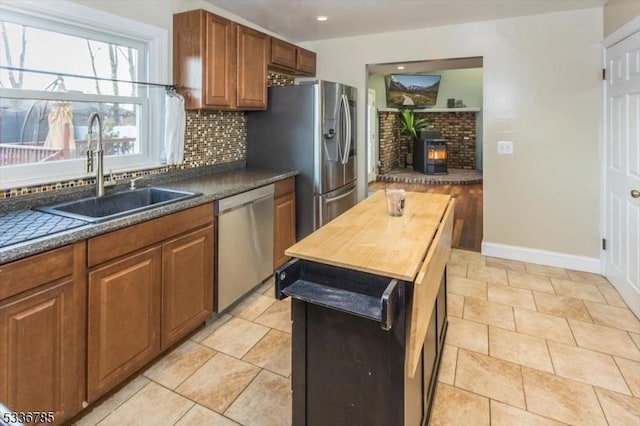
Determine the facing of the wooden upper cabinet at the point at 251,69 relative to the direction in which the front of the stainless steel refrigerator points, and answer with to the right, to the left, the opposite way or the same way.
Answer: the same way

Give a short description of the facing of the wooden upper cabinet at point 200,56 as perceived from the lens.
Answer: facing the viewer and to the right of the viewer

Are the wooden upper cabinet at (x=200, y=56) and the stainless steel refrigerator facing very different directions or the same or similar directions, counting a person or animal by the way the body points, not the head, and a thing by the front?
same or similar directions

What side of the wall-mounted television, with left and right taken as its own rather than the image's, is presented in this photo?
front

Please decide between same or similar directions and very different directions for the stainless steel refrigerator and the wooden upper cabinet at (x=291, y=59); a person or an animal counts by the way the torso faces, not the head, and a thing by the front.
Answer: same or similar directions

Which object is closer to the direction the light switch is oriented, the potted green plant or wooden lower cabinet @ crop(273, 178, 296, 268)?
the wooden lower cabinet

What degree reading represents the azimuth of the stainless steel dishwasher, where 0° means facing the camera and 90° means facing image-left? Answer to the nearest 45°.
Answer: approximately 315°

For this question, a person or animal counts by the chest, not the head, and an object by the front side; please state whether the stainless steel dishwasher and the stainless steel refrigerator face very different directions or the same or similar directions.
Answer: same or similar directions

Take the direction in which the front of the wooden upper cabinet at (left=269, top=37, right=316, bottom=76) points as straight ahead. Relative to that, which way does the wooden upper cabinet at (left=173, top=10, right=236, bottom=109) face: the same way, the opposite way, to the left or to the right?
the same way

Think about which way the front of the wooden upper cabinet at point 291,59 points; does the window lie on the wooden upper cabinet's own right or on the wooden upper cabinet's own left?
on the wooden upper cabinet's own right

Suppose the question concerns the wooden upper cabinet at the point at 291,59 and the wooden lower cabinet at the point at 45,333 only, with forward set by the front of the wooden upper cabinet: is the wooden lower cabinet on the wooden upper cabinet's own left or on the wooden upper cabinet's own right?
on the wooden upper cabinet's own right
